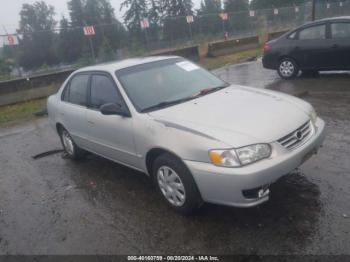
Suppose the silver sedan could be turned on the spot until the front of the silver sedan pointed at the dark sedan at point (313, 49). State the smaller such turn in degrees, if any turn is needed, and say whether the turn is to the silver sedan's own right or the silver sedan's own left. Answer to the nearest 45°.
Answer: approximately 90° to the silver sedan's own left

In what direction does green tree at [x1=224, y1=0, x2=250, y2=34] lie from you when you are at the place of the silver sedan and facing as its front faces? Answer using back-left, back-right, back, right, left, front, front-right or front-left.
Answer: back-left

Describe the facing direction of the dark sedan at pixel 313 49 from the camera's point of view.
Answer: facing to the right of the viewer

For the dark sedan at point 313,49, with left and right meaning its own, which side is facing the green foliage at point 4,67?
back

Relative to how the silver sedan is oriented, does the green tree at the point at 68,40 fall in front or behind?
behind

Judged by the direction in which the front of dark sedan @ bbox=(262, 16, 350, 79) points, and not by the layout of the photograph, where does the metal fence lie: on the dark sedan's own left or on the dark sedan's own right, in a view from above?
on the dark sedan's own left

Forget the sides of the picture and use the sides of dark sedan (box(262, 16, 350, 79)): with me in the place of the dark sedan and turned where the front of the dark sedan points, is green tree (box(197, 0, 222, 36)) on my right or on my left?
on my left

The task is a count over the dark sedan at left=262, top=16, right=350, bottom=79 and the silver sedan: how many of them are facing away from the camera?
0

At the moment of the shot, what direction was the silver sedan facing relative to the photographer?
facing the viewer and to the right of the viewer

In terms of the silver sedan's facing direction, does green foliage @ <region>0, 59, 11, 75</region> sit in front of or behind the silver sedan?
behind
